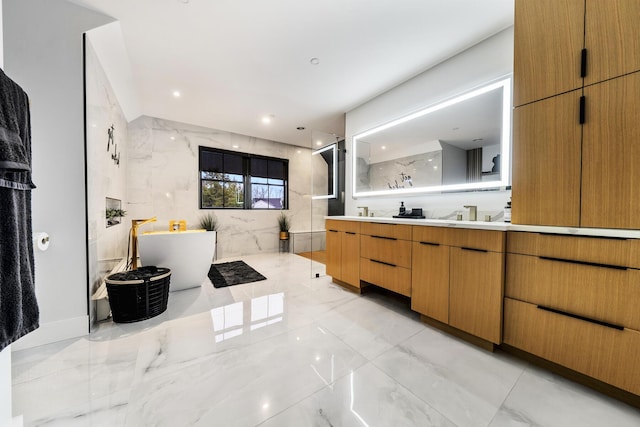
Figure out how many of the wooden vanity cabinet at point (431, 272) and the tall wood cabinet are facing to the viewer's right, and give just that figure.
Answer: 0

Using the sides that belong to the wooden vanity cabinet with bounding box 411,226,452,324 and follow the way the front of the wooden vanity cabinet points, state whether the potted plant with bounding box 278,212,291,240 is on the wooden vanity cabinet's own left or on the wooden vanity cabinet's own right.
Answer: on the wooden vanity cabinet's own right

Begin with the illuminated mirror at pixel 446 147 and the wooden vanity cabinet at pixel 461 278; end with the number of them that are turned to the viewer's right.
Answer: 0

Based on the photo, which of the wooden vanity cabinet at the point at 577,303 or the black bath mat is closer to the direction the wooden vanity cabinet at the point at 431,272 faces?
the black bath mat

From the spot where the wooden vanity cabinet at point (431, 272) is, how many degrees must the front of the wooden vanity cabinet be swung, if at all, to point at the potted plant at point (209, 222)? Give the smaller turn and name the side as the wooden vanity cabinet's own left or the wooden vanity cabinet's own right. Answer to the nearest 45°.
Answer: approximately 45° to the wooden vanity cabinet's own right
